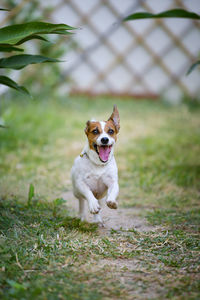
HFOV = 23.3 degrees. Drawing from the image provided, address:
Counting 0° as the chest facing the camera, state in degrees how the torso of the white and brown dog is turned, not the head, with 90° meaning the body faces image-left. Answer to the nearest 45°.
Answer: approximately 0°

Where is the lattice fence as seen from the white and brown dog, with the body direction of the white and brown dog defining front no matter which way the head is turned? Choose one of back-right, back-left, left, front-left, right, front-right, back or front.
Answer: back
